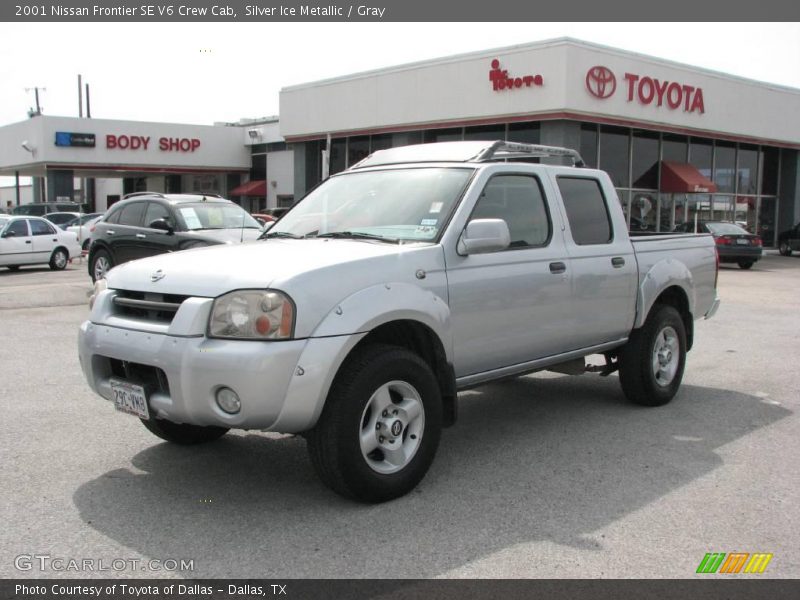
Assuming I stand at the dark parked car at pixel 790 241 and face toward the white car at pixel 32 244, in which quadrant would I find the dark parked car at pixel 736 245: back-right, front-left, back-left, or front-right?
front-left

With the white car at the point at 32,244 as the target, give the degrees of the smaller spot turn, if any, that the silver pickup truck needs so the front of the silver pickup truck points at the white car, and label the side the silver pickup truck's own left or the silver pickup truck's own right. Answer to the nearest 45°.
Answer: approximately 90° to the silver pickup truck's own right

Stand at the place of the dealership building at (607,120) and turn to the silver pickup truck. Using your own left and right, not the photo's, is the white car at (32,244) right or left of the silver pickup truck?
right

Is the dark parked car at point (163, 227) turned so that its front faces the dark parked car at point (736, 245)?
no

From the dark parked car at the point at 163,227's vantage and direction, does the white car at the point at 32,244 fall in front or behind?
behind

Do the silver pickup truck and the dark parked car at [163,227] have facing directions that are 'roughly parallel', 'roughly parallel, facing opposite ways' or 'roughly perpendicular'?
roughly perpendicular

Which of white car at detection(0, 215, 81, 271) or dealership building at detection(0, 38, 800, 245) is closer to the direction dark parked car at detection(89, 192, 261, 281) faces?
the dealership building

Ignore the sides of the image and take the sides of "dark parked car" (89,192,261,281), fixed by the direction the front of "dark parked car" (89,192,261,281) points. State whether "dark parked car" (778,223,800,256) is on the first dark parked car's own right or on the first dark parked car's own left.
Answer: on the first dark parked car's own left

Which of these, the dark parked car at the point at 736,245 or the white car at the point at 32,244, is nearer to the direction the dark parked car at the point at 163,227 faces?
the dark parked car

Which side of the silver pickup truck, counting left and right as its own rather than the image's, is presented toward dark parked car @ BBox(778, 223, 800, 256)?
back

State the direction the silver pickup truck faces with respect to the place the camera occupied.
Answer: facing the viewer and to the left of the viewer

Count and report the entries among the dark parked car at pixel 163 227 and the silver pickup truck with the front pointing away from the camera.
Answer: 0

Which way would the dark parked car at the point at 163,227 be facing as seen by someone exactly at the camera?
facing the viewer and to the right of the viewer

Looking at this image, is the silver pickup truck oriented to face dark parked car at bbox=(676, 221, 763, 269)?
no

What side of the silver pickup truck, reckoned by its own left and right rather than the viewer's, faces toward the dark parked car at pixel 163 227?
right

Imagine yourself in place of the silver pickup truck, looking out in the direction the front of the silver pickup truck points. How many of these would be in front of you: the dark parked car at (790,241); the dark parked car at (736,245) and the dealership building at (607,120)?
0
